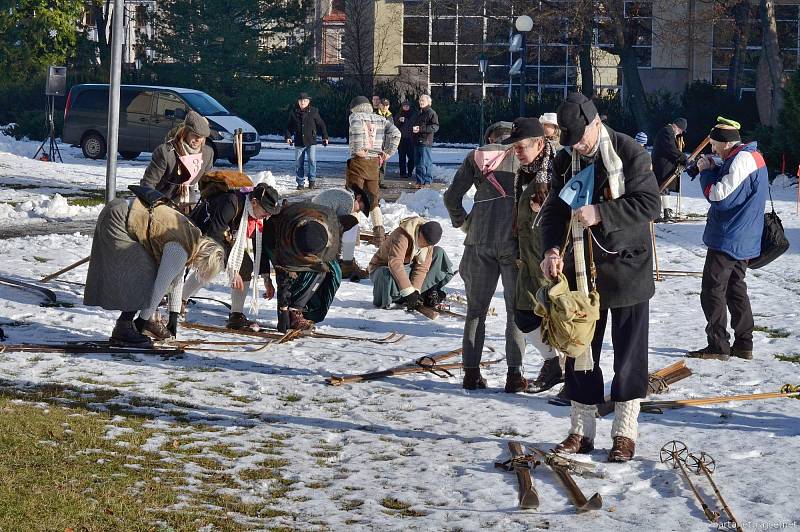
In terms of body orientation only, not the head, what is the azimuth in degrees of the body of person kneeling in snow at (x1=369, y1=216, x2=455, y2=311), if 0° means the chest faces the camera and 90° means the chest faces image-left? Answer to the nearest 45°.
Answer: approximately 315°

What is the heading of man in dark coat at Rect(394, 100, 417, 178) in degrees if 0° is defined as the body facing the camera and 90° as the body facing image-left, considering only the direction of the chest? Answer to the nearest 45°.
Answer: approximately 0°

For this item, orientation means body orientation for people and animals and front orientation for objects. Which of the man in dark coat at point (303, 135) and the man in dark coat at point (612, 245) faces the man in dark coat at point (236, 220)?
the man in dark coat at point (303, 135)

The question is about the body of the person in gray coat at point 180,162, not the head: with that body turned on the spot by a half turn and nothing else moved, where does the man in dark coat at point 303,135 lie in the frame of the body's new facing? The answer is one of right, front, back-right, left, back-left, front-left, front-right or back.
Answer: front-right

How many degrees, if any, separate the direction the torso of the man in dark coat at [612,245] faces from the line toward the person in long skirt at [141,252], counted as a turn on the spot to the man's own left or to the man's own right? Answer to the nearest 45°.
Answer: approximately 90° to the man's own right

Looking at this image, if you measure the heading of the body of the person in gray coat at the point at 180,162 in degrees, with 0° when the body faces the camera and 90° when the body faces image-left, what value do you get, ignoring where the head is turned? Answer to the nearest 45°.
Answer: approximately 315°

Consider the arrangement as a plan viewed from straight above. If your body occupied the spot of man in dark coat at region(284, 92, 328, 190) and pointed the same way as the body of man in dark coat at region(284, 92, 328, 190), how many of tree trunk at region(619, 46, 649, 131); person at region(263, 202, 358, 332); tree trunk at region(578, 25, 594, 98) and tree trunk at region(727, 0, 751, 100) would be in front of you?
1

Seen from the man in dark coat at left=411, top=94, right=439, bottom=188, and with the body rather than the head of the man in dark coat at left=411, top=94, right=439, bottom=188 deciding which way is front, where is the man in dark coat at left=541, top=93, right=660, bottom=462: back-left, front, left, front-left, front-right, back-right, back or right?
front-left

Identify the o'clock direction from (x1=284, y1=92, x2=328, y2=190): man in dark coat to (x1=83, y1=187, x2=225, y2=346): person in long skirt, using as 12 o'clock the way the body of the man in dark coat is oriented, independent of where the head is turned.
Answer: The person in long skirt is roughly at 12 o'clock from the man in dark coat.

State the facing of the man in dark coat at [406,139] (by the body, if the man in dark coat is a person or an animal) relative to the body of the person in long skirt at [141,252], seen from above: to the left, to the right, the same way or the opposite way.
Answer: to the right

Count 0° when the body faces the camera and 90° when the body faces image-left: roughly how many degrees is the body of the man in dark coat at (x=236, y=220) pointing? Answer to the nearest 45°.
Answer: approximately 315°
